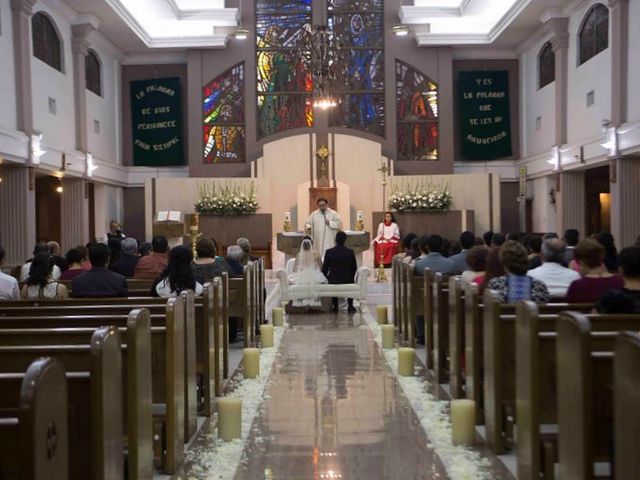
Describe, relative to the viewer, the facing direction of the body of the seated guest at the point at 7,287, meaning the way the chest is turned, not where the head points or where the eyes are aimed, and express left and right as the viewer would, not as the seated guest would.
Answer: facing away from the viewer

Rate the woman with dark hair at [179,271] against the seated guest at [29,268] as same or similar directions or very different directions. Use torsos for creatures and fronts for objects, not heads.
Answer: same or similar directions

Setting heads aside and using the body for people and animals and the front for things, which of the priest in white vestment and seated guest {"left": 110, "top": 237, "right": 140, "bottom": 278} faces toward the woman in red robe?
the seated guest

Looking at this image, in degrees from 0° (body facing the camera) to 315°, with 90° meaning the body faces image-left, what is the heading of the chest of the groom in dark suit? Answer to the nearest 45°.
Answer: approximately 180°

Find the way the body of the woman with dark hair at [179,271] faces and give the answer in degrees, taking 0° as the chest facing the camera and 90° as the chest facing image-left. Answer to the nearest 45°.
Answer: approximately 180°

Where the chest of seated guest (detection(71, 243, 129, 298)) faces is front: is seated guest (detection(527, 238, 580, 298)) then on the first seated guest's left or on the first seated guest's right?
on the first seated guest's right

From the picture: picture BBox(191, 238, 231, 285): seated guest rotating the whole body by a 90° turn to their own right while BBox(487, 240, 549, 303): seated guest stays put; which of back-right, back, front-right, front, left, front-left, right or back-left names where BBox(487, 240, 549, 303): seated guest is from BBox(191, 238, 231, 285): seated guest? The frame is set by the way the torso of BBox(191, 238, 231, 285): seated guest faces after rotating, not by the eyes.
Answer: front-right

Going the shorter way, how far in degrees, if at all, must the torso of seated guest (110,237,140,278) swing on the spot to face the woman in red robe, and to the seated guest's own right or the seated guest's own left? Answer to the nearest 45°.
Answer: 0° — they already face them

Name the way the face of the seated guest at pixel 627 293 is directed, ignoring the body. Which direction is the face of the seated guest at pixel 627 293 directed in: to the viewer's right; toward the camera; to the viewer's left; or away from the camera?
away from the camera

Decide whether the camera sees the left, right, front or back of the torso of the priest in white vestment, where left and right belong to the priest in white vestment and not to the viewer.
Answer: front

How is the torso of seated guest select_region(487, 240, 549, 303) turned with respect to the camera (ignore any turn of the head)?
away from the camera

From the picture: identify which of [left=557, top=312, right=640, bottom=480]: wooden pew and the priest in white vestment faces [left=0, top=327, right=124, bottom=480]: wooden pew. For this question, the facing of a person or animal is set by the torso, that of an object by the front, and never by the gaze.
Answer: the priest in white vestment

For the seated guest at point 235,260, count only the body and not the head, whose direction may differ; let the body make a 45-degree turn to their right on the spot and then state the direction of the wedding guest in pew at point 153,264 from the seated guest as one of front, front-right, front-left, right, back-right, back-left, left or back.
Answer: back

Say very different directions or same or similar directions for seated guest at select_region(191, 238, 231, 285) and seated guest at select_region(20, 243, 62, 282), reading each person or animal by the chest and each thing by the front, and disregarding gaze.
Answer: same or similar directions

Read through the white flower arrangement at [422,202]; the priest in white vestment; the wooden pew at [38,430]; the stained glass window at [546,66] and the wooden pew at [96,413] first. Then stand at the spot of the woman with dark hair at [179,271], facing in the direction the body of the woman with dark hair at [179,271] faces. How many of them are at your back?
2

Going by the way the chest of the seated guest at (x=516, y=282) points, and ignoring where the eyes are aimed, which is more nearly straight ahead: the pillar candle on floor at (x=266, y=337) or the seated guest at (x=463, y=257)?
the seated guest

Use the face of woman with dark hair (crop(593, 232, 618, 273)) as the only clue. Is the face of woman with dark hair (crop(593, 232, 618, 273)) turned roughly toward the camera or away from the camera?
away from the camera

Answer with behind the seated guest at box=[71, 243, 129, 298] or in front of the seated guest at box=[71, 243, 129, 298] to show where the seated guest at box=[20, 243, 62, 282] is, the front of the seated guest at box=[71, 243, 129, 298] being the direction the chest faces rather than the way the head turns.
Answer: in front

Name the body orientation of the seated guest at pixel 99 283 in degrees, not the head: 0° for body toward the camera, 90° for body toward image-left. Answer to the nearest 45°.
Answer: approximately 180°

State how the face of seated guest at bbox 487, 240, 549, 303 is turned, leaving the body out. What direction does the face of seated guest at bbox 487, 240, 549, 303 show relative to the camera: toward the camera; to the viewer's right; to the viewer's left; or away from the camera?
away from the camera

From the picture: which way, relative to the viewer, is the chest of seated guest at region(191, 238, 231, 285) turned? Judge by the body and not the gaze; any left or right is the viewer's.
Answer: facing away from the viewer

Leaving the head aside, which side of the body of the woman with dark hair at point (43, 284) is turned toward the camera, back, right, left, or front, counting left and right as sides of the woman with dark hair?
back
